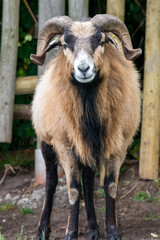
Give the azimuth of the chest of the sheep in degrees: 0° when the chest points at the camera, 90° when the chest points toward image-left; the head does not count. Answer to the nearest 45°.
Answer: approximately 0°

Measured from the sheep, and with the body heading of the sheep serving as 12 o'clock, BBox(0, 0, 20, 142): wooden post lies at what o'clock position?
The wooden post is roughly at 5 o'clock from the sheep.

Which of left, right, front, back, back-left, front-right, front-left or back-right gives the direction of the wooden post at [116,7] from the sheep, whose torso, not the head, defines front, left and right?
back

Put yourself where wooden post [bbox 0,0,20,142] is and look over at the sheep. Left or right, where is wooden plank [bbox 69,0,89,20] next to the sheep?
left

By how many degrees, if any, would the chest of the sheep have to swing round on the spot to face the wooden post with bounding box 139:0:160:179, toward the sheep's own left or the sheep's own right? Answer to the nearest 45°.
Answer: approximately 135° to the sheep's own left

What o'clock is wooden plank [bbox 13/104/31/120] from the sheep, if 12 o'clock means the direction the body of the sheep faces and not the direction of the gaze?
The wooden plank is roughly at 5 o'clock from the sheep.
